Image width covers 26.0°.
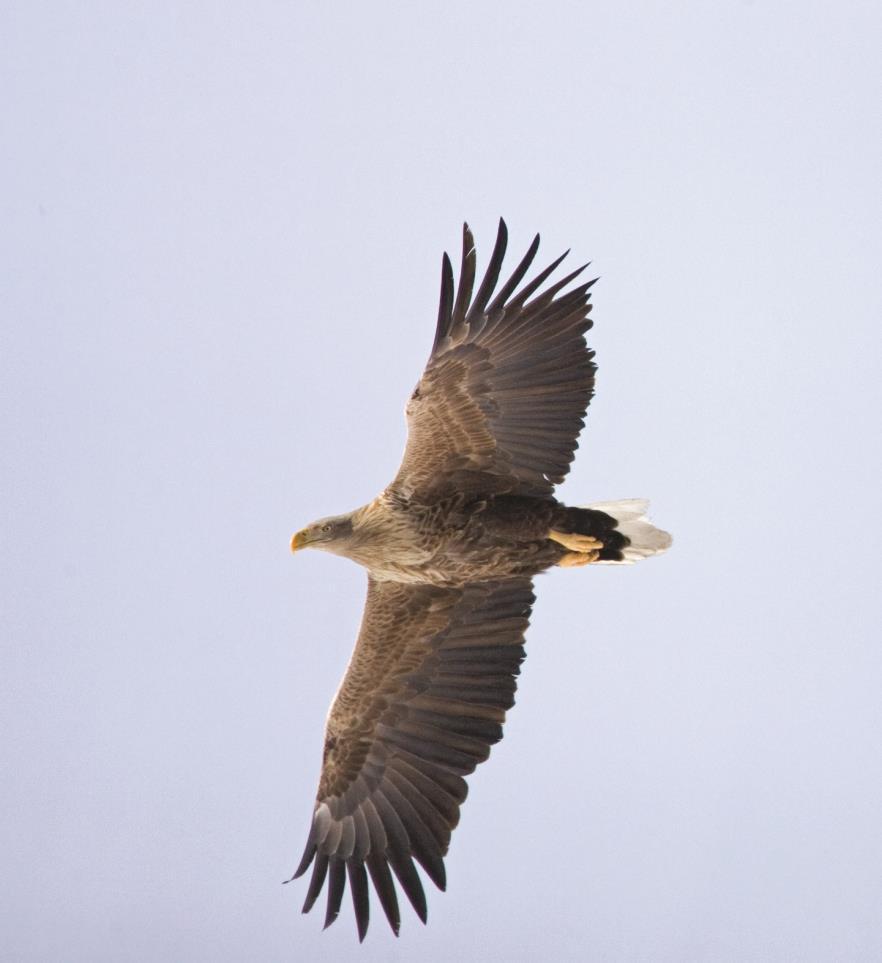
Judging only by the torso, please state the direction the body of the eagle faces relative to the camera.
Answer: to the viewer's left
